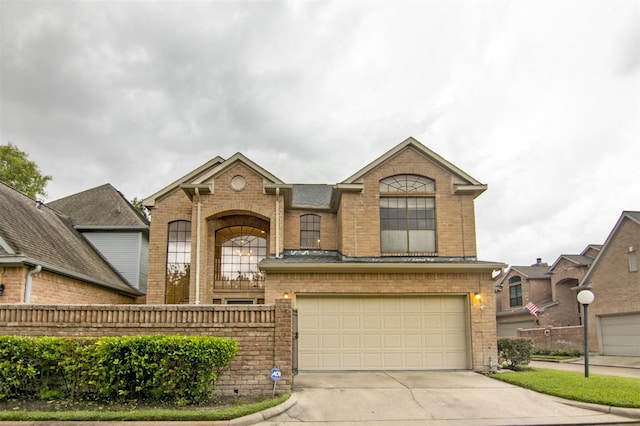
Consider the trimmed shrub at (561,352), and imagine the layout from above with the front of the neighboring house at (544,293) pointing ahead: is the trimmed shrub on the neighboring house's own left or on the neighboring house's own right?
on the neighboring house's own left

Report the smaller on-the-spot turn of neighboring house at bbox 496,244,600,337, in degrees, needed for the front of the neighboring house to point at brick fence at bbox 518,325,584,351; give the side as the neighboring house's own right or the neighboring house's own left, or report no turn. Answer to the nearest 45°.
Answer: approximately 45° to the neighboring house's own left

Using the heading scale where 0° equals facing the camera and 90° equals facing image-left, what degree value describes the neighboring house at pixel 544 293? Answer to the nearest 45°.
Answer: approximately 45°

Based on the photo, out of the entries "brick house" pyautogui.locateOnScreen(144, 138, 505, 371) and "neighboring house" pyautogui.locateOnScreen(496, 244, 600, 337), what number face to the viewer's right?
0

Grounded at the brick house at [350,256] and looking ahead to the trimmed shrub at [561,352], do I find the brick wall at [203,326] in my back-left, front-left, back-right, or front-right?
back-right

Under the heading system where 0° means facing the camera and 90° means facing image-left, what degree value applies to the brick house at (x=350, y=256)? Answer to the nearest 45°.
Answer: approximately 0°

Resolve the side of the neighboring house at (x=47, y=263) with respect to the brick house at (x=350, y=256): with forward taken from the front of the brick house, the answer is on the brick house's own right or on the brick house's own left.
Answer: on the brick house's own right

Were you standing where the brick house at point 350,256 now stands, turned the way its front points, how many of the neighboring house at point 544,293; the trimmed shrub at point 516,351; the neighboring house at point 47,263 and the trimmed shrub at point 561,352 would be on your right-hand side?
1
